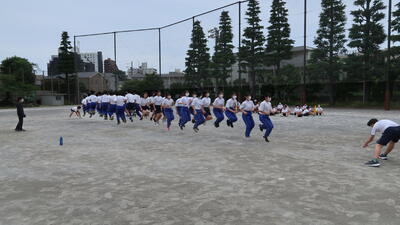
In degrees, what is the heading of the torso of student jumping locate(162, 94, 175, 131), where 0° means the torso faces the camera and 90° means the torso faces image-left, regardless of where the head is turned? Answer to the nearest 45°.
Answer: approximately 45°

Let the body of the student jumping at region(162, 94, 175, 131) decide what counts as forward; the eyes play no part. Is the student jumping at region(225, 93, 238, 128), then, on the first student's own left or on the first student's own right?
on the first student's own left

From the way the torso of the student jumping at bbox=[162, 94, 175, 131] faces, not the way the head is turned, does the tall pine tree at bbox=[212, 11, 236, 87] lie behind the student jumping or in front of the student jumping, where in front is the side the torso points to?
behind

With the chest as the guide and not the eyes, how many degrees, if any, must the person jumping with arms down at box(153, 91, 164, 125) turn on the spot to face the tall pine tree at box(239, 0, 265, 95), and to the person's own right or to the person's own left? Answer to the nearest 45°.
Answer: approximately 180°

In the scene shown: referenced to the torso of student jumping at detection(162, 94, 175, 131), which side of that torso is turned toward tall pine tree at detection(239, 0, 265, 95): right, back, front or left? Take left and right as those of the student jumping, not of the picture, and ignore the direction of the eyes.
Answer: back

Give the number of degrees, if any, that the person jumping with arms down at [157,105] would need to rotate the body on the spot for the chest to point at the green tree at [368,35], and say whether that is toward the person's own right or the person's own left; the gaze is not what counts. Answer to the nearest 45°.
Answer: approximately 180°

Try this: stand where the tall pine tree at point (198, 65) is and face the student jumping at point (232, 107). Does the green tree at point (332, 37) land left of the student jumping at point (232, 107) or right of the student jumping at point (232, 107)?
left

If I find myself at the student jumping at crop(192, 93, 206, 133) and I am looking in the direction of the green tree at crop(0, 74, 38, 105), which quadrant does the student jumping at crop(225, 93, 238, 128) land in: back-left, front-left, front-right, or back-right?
back-right

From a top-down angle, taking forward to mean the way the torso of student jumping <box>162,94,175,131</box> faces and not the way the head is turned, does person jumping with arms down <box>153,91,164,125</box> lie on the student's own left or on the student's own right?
on the student's own right

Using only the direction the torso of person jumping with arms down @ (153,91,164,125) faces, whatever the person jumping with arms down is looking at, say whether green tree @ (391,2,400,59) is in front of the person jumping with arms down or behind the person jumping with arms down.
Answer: behind

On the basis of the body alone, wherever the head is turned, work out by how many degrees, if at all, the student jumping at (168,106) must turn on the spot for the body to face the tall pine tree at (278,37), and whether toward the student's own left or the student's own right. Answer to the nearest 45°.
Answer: approximately 180°

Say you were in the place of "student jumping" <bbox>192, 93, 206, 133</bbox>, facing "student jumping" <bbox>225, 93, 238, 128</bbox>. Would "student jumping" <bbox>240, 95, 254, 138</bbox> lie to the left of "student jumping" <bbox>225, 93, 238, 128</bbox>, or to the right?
right
